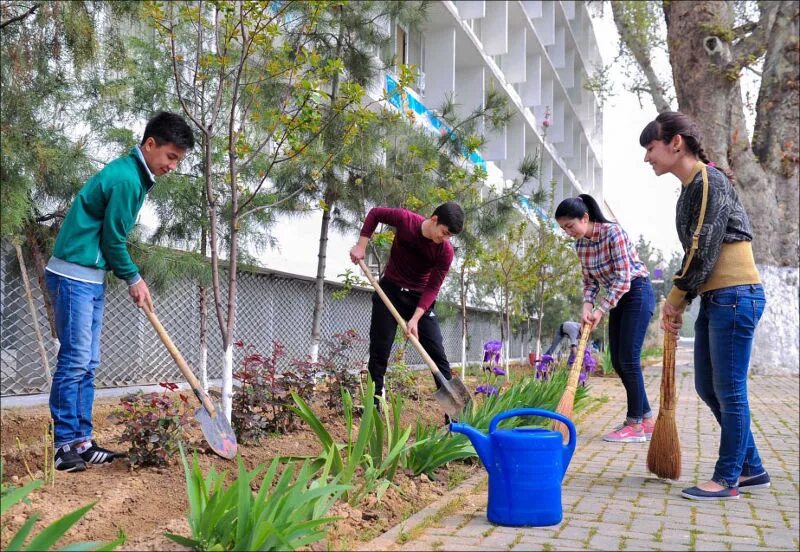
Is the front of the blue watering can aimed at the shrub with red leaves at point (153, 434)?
yes

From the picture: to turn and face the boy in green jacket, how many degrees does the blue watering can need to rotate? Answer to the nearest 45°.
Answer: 0° — it already faces them

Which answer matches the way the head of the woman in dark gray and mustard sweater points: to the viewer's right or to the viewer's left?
to the viewer's left

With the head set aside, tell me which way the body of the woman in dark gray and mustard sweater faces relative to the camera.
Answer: to the viewer's left

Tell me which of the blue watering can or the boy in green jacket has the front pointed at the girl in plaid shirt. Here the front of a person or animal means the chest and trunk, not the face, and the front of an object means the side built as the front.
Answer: the boy in green jacket

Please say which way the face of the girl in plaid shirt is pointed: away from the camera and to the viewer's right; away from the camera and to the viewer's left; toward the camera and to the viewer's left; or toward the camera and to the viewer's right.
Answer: toward the camera and to the viewer's left

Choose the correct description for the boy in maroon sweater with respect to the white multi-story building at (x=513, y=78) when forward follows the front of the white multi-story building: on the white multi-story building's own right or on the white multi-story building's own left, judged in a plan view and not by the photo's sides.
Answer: on the white multi-story building's own right

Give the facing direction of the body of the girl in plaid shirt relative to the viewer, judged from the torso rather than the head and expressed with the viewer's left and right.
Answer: facing to the left of the viewer

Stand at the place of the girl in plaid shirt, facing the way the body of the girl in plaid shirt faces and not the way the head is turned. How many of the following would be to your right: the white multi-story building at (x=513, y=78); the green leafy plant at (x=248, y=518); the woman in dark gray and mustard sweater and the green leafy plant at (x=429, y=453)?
1

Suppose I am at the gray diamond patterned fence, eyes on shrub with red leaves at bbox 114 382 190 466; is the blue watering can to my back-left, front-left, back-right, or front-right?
front-left

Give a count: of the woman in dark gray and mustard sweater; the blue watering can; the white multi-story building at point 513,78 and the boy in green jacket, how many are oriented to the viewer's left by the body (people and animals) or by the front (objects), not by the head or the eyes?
2

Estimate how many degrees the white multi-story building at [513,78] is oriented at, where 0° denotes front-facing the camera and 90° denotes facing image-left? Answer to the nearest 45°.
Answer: approximately 315°

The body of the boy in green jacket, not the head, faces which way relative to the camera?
to the viewer's right

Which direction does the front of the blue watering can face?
to the viewer's left

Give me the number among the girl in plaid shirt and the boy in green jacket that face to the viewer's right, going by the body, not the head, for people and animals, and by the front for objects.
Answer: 1
